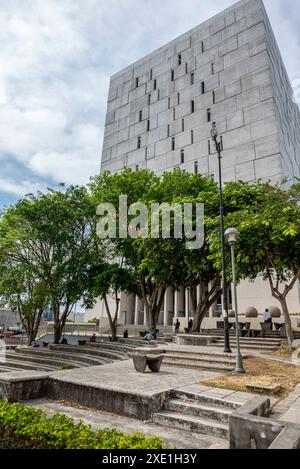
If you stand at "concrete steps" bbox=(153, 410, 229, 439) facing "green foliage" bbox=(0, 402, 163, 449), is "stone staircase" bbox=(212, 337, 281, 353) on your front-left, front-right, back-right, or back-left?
back-right

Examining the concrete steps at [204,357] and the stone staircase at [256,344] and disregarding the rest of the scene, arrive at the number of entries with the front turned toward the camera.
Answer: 2

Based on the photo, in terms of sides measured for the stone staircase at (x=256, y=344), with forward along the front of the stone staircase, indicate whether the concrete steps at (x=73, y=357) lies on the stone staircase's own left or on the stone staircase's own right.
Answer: on the stone staircase's own right

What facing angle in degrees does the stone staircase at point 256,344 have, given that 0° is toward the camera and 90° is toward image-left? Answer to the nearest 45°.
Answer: approximately 0°

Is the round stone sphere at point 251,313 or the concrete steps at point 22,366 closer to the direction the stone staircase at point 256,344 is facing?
the concrete steps

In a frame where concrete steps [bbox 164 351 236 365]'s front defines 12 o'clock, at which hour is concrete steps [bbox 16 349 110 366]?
concrete steps [bbox 16 349 110 366] is roughly at 4 o'clock from concrete steps [bbox 164 351 236 365].

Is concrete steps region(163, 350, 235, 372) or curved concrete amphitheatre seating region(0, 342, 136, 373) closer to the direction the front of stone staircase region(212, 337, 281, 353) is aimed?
the concrete steps

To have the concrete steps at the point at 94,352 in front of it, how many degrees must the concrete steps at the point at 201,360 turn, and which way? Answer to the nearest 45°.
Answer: approximately 135° to its right

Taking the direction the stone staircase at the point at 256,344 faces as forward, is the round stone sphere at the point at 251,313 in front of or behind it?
behind

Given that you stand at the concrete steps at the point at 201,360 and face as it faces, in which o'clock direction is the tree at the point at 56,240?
The tree is roughly at 4 o'clock from the concrete steps.

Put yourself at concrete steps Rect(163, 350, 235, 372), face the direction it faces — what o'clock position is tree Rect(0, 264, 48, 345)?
The tree is roughly at 4 o'clock from the concrete steps.
